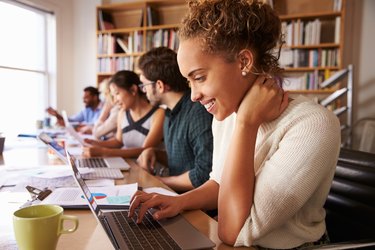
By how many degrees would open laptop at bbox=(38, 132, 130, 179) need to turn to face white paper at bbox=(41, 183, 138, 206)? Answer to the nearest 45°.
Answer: approximately 90° to its right

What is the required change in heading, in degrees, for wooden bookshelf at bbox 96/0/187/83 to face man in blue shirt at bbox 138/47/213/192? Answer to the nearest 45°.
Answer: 0° — it already faces them

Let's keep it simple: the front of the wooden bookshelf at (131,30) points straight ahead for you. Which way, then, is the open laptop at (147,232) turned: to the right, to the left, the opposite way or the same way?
to the left

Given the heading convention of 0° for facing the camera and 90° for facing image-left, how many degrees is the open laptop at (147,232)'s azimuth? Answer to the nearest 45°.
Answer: approximately 270°

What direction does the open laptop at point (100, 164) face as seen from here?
to the viewer's right

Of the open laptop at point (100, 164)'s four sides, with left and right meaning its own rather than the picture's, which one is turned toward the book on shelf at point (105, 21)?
left

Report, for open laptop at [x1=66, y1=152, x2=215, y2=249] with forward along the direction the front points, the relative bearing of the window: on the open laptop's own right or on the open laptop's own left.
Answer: on the open laptop's own left

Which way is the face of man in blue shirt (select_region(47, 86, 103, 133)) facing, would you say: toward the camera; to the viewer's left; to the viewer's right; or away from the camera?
to the viewer's left

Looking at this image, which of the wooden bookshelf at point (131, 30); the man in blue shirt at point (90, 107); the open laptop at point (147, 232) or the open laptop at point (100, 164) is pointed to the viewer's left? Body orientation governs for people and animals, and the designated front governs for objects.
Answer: the man in blue shirt

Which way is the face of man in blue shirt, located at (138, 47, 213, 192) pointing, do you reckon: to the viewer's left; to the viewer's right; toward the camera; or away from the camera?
to the viewer's left

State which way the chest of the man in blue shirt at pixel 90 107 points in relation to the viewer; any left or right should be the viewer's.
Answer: facing to the left of the viewer
